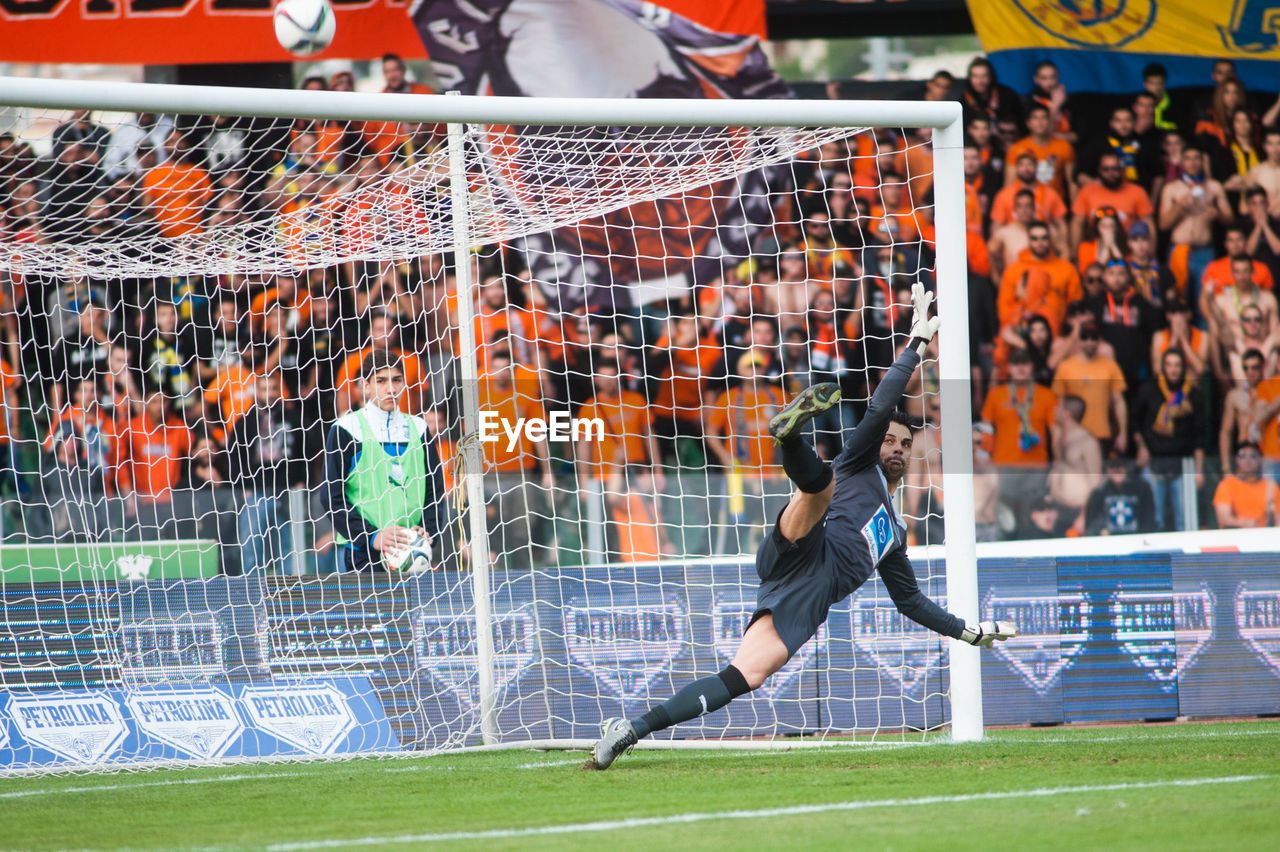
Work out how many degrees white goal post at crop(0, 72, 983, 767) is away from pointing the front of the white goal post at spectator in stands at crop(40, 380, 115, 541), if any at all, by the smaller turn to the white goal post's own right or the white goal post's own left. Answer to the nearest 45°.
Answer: approximately 135° to the white goal post's own right

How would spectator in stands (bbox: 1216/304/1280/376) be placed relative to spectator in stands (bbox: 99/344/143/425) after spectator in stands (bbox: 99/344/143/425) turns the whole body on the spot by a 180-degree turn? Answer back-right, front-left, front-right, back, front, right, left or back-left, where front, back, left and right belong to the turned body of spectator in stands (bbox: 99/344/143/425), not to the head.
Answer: right

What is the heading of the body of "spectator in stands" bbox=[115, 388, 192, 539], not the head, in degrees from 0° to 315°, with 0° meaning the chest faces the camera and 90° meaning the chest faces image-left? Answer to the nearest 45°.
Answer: approximately 0°

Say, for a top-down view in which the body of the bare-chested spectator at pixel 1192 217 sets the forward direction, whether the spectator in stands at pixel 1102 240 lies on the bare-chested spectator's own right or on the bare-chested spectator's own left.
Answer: on the bare-chested spectator's own right

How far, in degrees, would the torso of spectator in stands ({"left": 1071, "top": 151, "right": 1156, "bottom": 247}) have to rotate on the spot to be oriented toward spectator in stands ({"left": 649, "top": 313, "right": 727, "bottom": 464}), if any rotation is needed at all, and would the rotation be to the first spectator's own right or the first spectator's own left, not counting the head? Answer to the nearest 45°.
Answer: approximately 45° to the first spectator's own right

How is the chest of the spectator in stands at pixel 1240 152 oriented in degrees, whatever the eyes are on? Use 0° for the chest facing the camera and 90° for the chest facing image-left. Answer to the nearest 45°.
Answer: approximately 0°

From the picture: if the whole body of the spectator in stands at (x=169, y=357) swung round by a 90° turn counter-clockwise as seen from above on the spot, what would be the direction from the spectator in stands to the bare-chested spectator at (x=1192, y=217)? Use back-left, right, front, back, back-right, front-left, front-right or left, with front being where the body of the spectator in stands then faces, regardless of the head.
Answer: front

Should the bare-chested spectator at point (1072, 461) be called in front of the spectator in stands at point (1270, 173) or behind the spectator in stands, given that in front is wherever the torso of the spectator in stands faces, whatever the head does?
in front
